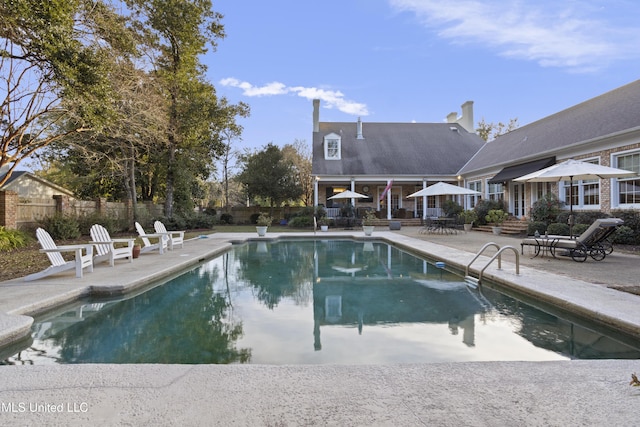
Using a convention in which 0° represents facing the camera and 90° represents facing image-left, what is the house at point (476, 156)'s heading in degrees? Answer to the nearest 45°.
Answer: approximately 0°

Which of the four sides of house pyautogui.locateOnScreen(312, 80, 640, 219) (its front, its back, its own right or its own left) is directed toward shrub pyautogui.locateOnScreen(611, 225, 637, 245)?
front

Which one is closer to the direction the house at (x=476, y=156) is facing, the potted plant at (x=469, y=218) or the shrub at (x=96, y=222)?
the potted plant

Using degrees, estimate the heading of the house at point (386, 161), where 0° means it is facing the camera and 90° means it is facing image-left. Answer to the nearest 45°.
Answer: approximately 0°

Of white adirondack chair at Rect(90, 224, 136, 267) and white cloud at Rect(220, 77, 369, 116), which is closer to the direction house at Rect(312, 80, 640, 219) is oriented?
the white adirondack chair

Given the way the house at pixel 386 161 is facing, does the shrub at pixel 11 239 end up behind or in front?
in front

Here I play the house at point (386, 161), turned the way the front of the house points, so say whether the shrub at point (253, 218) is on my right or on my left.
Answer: on my right

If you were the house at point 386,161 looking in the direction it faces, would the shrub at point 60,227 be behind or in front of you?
in front

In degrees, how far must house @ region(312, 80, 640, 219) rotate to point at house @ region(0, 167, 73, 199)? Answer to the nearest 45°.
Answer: approximately 90° to its right

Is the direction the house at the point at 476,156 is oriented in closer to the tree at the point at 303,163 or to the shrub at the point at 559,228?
the shrub

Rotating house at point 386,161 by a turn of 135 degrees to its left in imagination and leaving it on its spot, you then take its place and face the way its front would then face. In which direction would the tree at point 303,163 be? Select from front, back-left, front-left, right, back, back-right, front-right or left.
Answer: left
